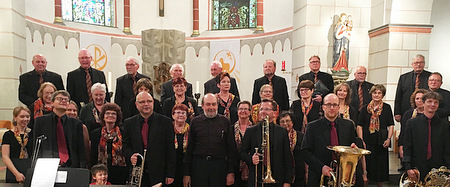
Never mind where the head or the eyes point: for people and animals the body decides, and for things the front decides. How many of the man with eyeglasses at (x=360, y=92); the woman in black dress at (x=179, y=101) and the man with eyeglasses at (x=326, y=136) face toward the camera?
3

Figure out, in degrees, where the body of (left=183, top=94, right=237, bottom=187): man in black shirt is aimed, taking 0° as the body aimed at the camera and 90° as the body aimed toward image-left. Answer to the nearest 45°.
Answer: approximately 0°

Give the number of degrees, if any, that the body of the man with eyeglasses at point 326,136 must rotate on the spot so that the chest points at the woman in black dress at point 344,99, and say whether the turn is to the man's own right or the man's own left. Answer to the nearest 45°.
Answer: approximately 180°

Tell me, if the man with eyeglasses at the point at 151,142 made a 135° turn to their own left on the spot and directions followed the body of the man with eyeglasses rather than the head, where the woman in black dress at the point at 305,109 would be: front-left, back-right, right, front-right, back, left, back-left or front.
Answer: front-right

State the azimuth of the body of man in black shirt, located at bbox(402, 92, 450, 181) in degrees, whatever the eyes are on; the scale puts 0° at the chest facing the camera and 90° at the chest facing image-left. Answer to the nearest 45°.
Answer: approximately 0°

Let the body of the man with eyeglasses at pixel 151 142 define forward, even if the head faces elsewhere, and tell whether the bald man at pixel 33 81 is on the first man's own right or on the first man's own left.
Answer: on the first man's own right

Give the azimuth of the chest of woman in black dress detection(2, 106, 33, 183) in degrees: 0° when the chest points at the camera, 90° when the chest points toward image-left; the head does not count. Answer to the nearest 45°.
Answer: approximately 315°

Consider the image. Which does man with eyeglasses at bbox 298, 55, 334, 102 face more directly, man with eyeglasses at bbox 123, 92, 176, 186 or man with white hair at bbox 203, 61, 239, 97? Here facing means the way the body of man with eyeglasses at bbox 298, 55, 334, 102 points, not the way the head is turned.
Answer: the man with eyeglasses
